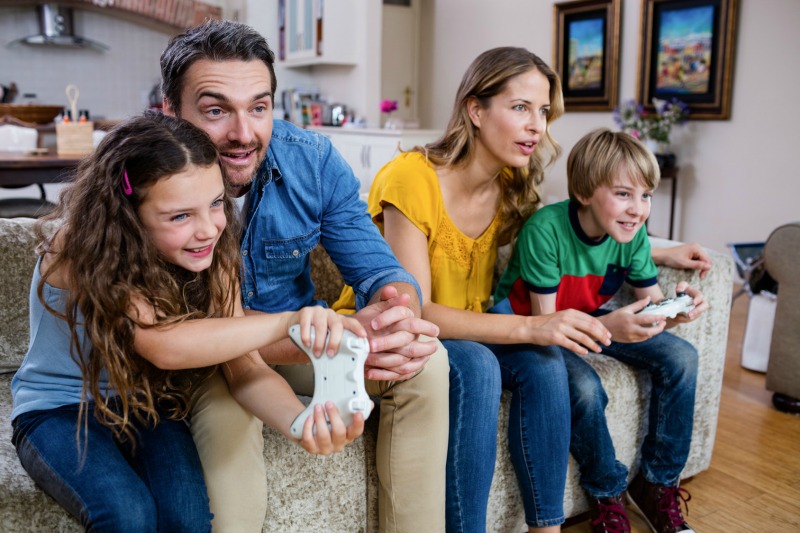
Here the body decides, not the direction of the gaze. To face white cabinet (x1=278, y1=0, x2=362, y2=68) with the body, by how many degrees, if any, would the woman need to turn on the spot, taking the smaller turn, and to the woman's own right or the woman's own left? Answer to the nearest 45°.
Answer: approximately 135° to the woman's own left

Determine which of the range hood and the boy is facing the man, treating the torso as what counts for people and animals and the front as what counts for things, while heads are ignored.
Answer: the range hood

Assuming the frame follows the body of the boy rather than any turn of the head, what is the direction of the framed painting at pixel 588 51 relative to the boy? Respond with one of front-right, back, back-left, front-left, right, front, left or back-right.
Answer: back-left

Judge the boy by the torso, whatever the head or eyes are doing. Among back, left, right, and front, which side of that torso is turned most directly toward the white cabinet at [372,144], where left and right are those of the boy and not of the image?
back

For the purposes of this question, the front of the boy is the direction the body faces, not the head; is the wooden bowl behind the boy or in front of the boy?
behind

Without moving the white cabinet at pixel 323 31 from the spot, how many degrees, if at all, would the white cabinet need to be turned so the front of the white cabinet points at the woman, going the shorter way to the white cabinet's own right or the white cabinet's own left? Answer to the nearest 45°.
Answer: approximately 45° to the white cabinet's own left

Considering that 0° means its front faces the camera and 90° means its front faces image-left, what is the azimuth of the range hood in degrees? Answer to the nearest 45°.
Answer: approximately 0°

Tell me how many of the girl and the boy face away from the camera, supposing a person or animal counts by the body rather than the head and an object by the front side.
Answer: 0

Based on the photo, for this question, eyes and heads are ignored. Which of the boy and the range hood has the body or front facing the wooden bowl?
the range hood

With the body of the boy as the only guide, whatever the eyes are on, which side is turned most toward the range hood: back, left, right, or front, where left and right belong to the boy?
back

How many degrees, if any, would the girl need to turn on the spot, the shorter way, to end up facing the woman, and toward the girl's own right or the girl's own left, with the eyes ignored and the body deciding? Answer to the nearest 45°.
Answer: approximately 90° to the girl's own left

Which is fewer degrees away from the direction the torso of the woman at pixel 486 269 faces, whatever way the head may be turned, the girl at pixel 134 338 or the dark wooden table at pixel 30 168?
the girl

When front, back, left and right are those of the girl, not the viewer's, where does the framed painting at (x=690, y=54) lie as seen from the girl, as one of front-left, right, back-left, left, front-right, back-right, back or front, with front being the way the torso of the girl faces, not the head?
left
